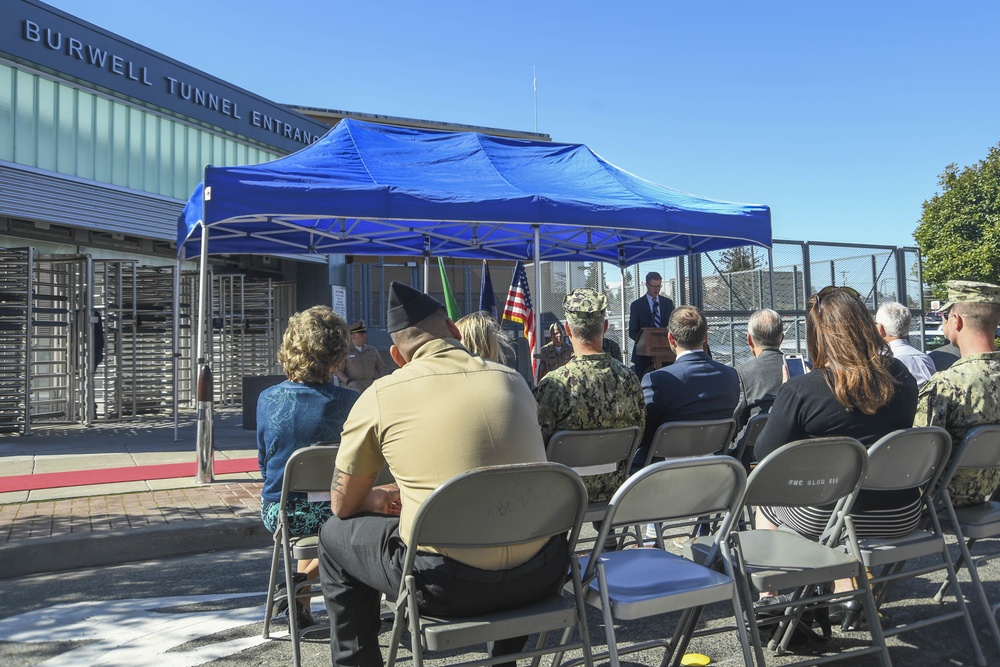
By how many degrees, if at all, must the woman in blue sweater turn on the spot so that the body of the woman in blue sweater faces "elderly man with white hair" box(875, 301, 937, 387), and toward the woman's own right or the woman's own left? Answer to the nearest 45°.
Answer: approximately 90° to the woman's own right

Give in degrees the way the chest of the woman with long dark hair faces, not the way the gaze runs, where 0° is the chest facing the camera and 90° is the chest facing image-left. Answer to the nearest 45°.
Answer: approximately 135°

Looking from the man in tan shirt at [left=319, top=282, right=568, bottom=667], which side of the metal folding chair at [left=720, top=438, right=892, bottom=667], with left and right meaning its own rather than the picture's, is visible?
left

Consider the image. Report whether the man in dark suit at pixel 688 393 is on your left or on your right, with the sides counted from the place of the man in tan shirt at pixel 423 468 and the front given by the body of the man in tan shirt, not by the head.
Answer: on your right

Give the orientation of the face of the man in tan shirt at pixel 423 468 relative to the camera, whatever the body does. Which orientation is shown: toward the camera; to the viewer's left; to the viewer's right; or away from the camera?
away from the camera

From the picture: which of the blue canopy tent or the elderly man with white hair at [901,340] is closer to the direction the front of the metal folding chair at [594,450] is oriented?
the blue canopy tent

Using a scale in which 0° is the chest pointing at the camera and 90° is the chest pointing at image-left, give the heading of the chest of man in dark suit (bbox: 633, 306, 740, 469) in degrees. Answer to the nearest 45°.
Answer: approximately 180°

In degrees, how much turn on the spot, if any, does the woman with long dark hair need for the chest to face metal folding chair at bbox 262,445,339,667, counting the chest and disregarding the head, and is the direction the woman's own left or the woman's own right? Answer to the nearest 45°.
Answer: approximately 45° to the woman's own left

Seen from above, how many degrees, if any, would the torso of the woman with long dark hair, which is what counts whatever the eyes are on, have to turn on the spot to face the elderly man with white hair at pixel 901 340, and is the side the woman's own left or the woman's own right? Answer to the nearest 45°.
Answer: approximately 45° to the woman's own right

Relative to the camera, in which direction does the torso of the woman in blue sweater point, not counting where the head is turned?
away from the camera

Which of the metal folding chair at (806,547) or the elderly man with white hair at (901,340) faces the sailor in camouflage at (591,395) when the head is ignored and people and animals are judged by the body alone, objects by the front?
the metal folding chair

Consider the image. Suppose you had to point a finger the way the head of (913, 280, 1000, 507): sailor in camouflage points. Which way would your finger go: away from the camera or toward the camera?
away from the camera

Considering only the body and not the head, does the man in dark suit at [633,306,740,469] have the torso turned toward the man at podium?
yes

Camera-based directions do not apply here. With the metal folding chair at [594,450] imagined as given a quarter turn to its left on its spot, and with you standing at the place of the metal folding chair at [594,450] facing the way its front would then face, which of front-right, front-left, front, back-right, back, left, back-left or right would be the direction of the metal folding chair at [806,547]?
back-left

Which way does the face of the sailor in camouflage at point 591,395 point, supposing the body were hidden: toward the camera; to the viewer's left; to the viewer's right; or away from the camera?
away from the camera
